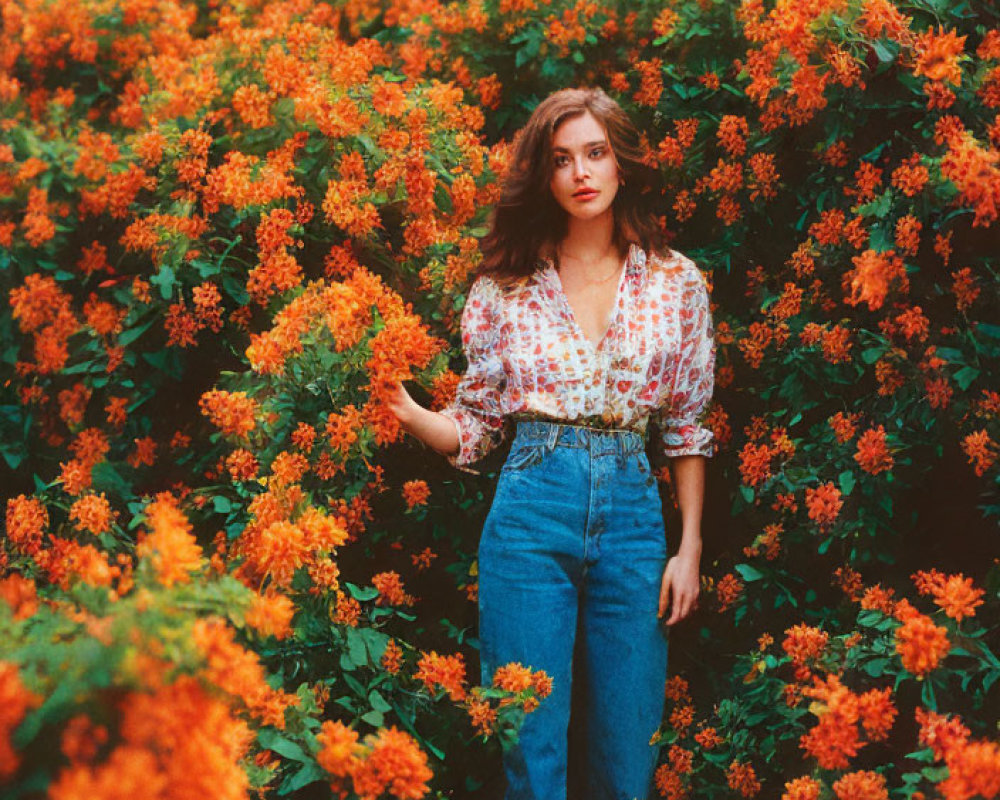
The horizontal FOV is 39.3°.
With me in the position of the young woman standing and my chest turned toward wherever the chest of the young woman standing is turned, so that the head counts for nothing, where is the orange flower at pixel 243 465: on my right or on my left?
on my right

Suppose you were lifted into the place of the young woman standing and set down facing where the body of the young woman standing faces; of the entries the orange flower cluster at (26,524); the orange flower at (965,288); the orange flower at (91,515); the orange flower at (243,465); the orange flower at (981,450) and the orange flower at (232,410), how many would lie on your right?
4

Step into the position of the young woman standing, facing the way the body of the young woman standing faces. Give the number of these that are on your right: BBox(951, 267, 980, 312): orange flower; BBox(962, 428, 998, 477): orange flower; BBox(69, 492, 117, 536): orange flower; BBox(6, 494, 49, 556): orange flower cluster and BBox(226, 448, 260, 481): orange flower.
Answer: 3

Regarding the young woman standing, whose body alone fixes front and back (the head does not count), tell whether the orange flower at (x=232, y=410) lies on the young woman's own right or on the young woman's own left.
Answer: on the young woman's own right

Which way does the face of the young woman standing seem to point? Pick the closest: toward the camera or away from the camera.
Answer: toward the camera

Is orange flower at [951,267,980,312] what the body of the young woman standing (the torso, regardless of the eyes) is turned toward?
no

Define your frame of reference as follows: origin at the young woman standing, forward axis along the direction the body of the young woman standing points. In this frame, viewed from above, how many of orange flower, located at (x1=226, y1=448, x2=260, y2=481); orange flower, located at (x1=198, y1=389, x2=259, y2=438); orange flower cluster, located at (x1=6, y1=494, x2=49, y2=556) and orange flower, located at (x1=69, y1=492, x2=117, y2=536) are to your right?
4

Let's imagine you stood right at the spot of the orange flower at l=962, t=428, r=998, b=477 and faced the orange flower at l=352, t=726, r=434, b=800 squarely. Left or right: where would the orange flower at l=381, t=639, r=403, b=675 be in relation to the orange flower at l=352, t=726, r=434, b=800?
right

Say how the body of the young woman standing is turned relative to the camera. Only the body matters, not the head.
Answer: toward the camera
